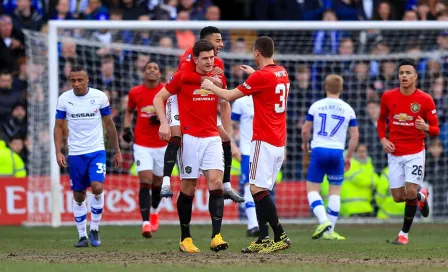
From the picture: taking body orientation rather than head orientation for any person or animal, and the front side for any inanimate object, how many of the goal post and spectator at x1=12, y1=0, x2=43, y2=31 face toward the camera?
2

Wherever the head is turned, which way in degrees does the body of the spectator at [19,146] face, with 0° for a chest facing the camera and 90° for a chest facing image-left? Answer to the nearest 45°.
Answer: approximately 0°

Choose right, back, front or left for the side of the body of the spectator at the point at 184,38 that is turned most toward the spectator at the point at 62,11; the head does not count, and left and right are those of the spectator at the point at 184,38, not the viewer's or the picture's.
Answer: right

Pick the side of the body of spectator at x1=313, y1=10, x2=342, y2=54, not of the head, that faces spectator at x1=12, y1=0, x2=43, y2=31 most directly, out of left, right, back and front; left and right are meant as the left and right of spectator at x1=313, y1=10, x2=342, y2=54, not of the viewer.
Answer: right
